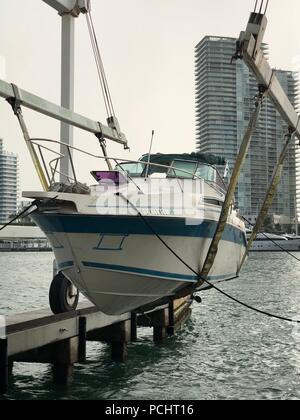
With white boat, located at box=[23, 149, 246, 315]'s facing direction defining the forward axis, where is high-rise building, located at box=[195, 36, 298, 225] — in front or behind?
behind

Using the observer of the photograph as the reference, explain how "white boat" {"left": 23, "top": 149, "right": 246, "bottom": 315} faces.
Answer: facing the viewer and to the left of the viewer

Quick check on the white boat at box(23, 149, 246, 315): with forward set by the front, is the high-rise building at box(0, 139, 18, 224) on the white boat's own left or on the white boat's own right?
on the white boat's own right
